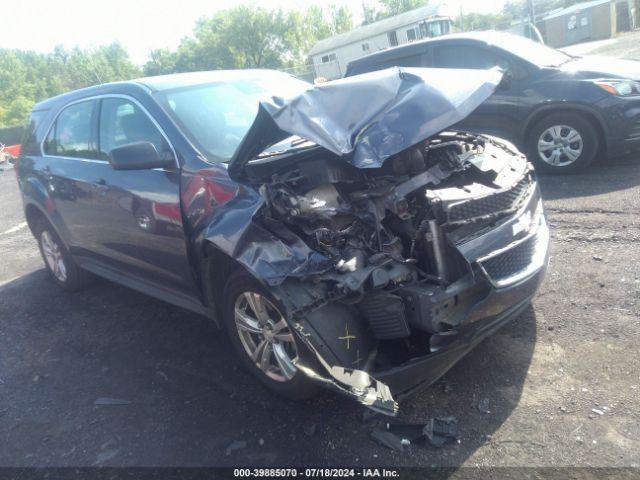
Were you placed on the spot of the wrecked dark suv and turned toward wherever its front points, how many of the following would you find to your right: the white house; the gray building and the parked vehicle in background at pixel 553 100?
0

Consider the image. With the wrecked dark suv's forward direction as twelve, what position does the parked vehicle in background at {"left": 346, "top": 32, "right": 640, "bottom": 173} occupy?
The parked vehicle in background is roughly at 9 o'clock from the wrecked dark suv.

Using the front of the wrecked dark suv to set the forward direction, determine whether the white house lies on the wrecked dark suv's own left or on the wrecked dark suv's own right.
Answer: on the wrecked dark suv's own left

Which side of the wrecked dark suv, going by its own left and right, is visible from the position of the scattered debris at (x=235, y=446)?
right

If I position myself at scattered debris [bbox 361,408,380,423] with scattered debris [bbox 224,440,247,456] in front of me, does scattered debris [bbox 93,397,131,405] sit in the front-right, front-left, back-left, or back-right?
front-right

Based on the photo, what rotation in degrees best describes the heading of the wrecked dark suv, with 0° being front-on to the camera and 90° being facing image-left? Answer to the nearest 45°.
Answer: approximately 315°

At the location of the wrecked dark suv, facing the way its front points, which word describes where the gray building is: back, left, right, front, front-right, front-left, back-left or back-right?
left
